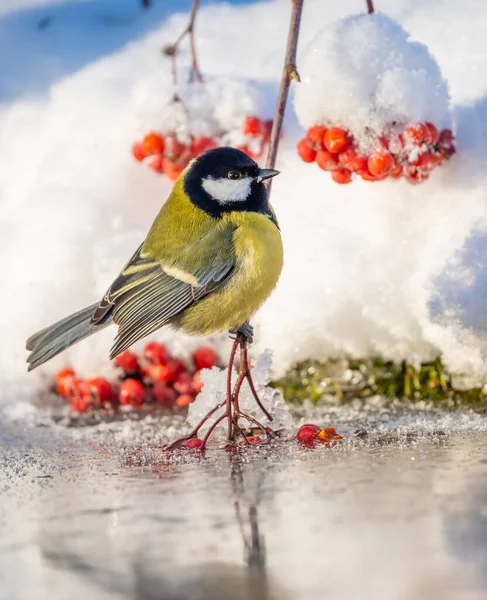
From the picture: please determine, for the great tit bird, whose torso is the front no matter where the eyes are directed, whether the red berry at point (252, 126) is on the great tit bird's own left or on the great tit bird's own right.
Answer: on the great tit bird's own left

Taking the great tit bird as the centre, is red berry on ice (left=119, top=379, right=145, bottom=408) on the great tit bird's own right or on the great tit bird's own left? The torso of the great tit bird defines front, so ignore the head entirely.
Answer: on the great tit bird's own left

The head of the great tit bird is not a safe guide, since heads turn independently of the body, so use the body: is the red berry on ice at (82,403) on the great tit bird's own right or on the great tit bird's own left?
on the great tit bird's own left

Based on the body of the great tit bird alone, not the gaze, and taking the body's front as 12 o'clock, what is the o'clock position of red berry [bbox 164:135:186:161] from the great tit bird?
The red berry is roughly at 9 o'clock from the great tit bird.

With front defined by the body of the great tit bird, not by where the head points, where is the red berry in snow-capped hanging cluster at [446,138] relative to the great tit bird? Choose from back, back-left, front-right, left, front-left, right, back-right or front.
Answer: front

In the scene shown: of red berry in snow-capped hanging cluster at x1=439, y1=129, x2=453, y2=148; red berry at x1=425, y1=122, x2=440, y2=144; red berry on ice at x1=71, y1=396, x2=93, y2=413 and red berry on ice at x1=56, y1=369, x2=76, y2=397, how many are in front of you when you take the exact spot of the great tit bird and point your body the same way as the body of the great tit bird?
2

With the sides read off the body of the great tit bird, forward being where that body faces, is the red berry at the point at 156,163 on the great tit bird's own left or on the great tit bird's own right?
on the great tit bird's own left

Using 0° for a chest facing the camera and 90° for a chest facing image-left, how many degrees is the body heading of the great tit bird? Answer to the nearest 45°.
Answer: approximately 270°

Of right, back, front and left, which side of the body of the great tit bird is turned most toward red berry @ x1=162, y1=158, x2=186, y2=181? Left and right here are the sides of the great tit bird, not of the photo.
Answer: left

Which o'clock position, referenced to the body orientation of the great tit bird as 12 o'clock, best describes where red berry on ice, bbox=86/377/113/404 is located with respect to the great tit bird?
The red berry on ice is roughly at 8 o'clock from the great tit bird.
